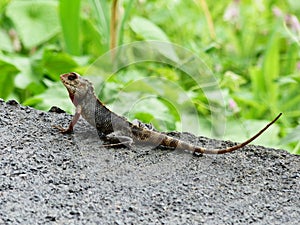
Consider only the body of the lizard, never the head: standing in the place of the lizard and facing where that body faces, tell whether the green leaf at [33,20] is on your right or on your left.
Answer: on your right

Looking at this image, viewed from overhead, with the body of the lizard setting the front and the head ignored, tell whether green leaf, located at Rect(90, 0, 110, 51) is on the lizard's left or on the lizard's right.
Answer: on the lizard's right

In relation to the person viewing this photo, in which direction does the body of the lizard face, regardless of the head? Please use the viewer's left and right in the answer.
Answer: facing to the left of the viewer

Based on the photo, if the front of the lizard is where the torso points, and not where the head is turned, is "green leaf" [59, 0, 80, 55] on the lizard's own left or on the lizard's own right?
on the lizard's own right

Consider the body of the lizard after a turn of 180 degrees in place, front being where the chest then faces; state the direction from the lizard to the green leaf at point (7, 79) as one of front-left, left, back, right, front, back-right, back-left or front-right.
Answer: back-left

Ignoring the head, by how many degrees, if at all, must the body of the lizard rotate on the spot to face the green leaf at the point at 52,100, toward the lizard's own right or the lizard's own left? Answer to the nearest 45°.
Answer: approximately 45° to the lizard's own right
